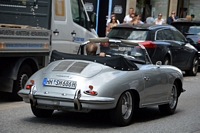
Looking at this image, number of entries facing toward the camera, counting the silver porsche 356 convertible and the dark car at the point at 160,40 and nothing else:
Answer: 0

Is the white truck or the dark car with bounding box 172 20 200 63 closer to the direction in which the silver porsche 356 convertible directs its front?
the dark car

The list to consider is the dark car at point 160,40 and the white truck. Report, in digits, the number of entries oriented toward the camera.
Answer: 0

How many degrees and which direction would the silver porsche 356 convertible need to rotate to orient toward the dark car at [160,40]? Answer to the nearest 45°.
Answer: approximately 45° to its left

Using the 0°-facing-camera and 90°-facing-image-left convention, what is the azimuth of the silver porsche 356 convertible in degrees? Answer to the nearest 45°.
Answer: approximately 225°

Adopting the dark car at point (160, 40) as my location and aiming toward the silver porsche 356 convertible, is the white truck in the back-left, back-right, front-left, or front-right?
front-right

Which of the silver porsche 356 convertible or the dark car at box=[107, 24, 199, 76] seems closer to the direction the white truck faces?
the dark car

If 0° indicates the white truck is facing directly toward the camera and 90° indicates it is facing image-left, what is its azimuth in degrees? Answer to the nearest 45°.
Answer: approximately 225°

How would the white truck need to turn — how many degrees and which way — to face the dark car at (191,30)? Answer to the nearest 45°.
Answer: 0° — it already faces it

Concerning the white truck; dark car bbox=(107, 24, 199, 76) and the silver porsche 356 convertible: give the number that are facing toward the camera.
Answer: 0

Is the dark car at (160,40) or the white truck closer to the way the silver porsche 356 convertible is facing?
the dark car

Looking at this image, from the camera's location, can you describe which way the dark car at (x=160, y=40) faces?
facing away from the viewer and to the right of the viewer

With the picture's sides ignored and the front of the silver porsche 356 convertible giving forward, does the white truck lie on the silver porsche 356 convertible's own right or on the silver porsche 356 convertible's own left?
on the silver porsche 356 convertible's own left
